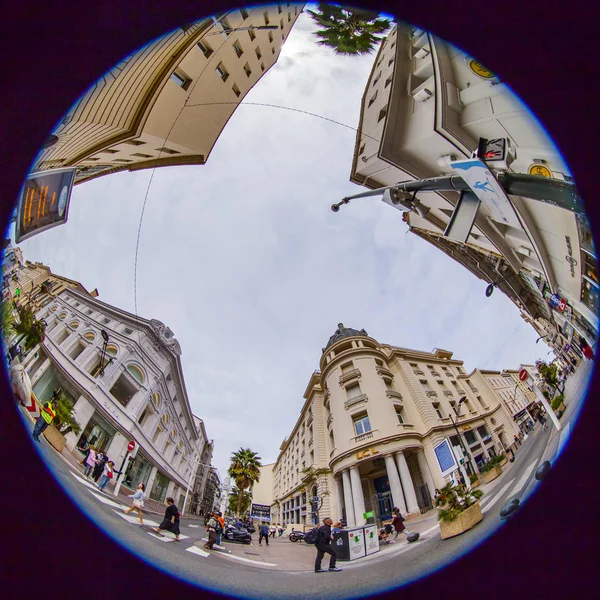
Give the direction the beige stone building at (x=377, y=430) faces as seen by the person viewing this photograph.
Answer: facing the viewer

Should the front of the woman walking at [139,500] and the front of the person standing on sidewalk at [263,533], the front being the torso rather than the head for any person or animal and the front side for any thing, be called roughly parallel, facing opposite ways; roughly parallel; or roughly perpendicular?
roughly perpendicular
